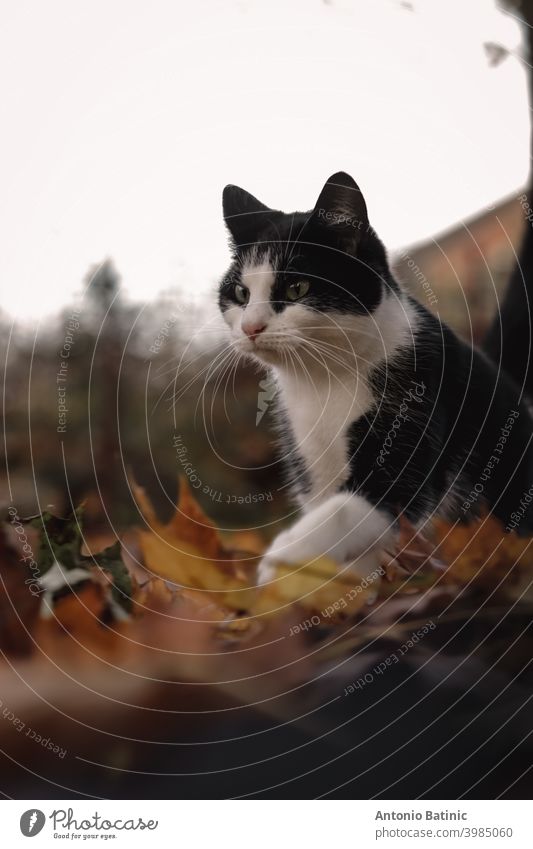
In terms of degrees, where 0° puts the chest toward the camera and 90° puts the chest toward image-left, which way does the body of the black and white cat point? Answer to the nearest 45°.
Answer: approximately 45°
